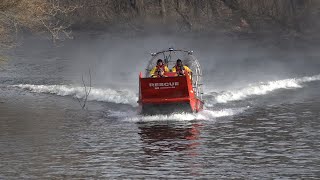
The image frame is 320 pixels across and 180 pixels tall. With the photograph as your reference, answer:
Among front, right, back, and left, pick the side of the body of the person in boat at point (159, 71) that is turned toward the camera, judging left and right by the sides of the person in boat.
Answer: front
